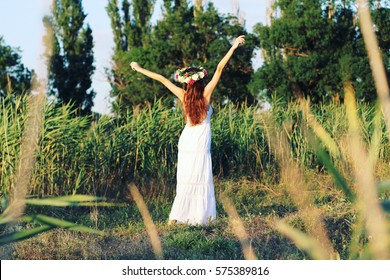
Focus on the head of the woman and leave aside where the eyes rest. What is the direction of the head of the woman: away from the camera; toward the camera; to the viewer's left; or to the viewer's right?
away from the camera

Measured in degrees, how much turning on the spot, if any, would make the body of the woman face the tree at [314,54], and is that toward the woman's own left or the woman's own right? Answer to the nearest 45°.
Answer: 0° — they already face it

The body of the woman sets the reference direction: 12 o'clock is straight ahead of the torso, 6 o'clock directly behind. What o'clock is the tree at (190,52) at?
The tree is roughly at 12 o'clock from the woman.

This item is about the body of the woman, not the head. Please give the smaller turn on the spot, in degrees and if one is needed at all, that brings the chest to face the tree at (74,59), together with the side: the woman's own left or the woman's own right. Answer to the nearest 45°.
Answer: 0° — they already face it

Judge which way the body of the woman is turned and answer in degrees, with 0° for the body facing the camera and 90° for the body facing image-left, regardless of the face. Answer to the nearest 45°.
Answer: approximately 180°
